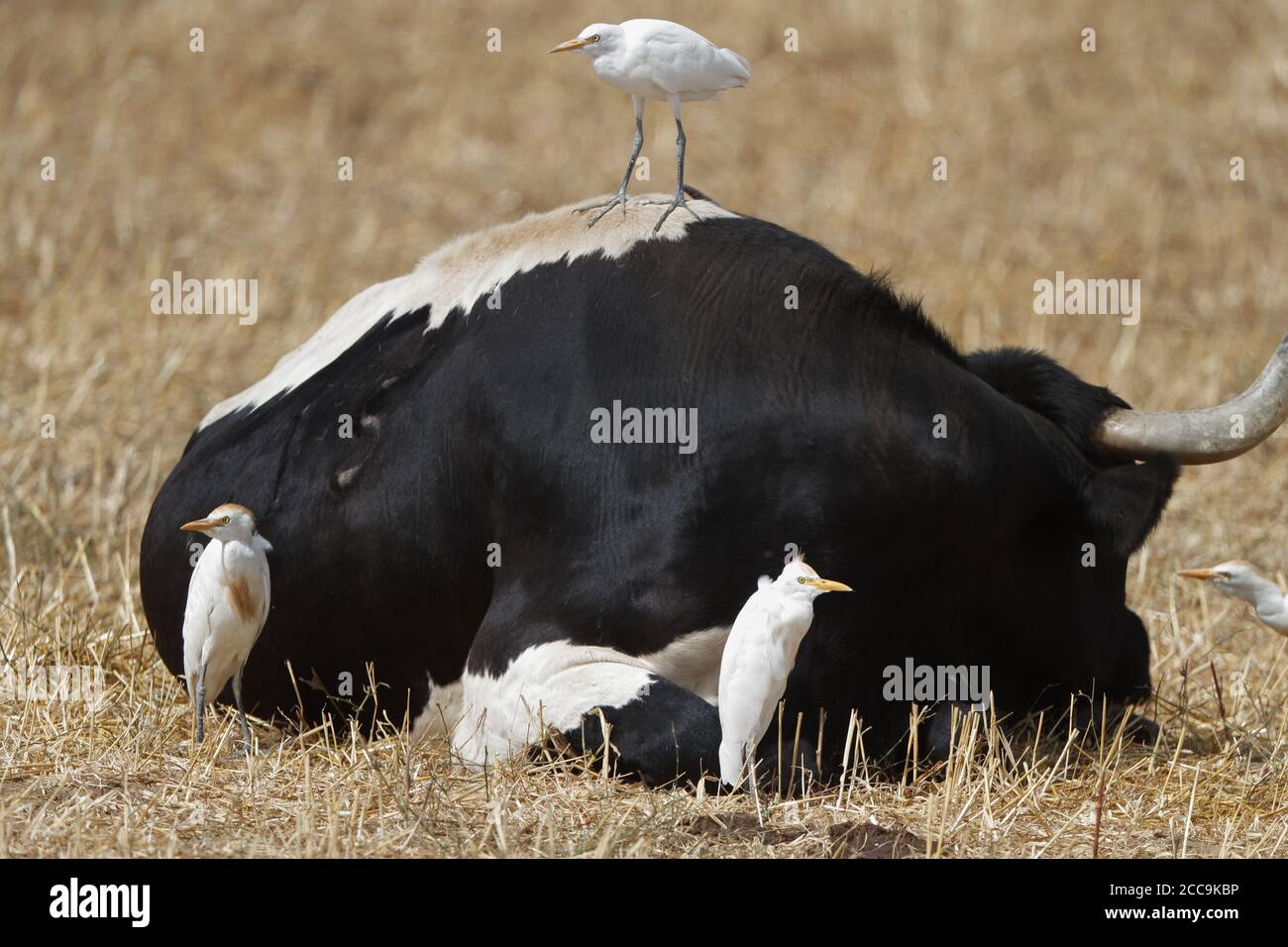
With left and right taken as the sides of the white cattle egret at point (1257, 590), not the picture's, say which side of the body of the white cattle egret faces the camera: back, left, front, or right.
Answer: left

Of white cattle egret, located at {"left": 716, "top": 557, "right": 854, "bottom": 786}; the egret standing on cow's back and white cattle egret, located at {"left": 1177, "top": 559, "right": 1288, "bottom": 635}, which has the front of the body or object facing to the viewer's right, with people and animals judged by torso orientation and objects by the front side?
white cattle egret, located at {"left": 716, "top": 557, "right": 854, "bottom": 786}

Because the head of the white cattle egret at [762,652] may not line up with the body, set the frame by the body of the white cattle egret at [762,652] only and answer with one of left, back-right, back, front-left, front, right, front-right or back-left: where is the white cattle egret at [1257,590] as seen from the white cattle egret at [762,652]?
front-left

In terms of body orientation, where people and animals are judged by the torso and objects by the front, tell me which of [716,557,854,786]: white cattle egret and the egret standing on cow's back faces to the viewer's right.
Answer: the white cattle egret

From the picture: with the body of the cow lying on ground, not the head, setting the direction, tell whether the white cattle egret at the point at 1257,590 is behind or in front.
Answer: in front

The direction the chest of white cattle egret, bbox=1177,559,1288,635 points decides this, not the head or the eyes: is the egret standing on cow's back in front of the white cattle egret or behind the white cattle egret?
in front

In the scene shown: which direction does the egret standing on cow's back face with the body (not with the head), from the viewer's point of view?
to the viewer's left

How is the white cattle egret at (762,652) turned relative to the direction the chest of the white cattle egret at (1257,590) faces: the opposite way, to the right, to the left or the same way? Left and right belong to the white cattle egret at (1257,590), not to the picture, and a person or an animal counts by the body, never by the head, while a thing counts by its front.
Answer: the opposite way

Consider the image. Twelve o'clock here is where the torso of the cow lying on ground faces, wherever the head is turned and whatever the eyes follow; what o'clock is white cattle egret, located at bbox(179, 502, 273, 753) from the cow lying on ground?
The white cattle egret is roughly at 6 o'clock from the cow lying on ground.

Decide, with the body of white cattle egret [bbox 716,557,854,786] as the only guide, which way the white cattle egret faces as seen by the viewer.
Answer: to the viewer's right

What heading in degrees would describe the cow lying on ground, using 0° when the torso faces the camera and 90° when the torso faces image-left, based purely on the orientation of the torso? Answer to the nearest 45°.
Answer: approximately 270°
